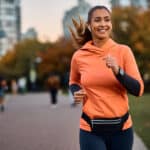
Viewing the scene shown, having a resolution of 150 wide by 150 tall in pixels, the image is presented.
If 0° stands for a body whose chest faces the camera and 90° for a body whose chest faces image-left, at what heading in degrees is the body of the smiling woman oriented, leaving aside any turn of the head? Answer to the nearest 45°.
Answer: approximately 0°
